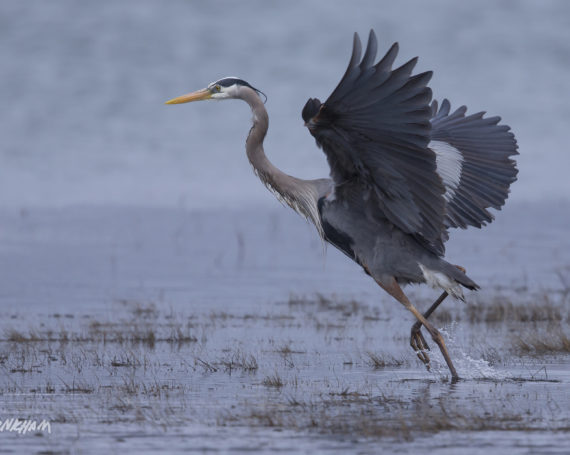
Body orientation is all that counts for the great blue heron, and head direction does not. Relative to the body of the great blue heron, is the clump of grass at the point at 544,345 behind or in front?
behind

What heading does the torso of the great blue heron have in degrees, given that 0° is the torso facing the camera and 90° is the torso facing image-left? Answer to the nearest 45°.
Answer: approximately 90°

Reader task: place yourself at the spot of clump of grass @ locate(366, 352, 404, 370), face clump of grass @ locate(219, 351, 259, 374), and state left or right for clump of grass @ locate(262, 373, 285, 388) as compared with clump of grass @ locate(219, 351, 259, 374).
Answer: left

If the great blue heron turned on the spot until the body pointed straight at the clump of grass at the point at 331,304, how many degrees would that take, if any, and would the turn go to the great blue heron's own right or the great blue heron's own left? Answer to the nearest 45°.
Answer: approximately 90° to the great blue heron's own right

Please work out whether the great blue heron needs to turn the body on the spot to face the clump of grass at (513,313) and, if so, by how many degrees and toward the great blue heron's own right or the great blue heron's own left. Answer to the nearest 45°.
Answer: approximately 90° to the great blue heron's own right

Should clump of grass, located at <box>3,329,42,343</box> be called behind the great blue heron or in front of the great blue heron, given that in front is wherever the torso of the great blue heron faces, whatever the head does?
in front
